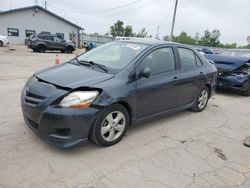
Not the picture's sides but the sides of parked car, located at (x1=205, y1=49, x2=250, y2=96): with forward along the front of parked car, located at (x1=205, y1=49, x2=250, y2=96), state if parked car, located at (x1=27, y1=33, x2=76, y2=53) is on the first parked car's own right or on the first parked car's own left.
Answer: on the first parked car's own right

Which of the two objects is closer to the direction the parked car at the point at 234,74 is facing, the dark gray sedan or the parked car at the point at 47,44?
the dark gray sedan

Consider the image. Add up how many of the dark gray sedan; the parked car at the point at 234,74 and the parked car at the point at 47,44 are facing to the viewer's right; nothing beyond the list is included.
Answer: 1

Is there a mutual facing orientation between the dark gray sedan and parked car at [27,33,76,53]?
no

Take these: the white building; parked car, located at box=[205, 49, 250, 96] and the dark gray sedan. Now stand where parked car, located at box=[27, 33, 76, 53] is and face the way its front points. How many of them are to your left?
1

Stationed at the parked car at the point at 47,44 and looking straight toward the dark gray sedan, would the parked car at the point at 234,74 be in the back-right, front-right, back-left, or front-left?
front-left

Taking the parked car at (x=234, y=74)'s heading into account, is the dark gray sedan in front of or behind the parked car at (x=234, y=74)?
in front

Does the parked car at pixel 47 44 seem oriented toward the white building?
no

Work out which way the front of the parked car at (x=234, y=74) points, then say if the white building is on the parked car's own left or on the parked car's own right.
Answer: on the parked car's own right

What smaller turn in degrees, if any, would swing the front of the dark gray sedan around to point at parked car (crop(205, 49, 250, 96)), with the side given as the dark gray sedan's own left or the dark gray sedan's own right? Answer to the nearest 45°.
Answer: approximately 180°

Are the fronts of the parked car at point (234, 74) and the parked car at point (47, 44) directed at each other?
no

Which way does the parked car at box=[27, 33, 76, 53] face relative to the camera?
to the viewer's right

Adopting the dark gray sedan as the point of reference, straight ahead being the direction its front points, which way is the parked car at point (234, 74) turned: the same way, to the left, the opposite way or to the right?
the same way

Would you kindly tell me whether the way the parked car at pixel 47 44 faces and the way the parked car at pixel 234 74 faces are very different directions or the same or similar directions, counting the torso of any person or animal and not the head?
very different directions

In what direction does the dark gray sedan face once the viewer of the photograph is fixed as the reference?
facing the viewer and to the left of the viewer
